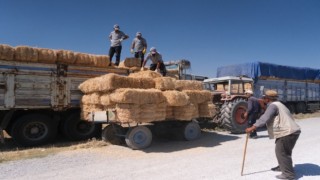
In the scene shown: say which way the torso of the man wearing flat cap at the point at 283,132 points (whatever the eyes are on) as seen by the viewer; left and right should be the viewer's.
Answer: facing to the left of the viewer

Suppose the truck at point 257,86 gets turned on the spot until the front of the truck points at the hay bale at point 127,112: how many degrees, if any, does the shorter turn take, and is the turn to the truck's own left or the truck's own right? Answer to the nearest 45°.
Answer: approximately 135° to the truck's own right

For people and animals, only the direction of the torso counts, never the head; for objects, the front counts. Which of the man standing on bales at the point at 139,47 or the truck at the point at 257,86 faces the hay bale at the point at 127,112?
the man standing on bales

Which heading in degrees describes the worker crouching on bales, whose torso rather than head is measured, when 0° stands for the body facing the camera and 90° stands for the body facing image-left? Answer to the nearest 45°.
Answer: approximately 45°

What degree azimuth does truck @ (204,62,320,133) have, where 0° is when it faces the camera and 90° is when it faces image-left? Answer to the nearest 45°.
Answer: approximately 225°

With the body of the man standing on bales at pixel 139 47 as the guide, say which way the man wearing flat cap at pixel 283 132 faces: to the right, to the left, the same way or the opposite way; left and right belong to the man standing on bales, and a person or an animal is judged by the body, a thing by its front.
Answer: to the right

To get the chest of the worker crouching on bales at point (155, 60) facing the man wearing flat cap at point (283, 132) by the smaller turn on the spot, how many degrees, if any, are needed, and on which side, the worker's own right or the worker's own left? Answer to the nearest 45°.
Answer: approximately 45° to the worker's own left

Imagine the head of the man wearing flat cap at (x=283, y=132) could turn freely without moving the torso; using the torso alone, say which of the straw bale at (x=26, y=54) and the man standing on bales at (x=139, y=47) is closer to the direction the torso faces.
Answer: the straw bale
